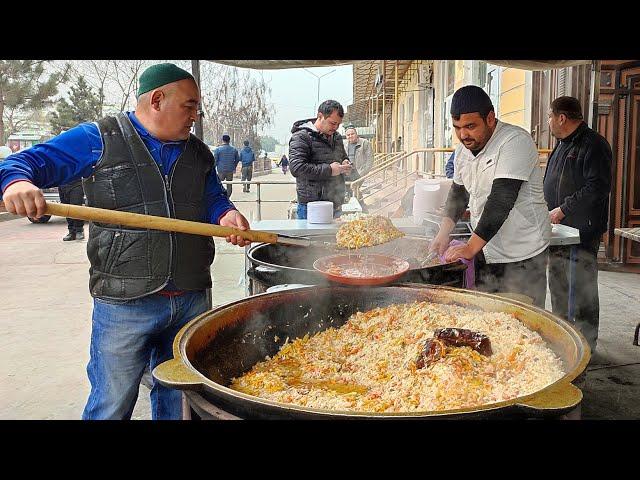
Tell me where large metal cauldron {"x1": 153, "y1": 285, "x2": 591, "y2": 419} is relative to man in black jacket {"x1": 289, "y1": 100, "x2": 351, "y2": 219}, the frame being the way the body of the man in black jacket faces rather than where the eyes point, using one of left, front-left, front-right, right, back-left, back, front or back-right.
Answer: front-right

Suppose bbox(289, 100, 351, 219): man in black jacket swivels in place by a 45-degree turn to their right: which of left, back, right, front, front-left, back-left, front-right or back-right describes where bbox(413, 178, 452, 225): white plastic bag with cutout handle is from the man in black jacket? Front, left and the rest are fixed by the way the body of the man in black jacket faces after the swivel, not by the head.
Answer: front-left

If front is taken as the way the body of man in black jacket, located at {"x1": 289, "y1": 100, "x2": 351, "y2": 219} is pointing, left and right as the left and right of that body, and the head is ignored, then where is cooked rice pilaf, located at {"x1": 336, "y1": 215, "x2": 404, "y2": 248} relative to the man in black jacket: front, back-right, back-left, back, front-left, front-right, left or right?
front-right

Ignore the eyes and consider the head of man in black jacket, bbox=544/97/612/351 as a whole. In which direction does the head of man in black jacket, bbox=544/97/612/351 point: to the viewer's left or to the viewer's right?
to the viewer's left

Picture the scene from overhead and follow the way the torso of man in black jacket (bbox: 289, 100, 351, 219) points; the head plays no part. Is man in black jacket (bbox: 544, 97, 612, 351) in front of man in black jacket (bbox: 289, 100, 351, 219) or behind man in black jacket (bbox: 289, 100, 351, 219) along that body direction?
in front

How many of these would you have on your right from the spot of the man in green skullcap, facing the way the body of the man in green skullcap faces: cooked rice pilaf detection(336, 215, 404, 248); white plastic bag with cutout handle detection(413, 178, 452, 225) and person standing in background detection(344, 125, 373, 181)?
0

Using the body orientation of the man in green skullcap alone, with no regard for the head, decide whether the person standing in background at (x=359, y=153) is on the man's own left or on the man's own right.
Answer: on the man's own left

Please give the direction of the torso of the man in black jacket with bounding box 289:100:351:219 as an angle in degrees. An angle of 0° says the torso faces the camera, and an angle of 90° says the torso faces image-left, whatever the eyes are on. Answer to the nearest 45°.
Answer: approximately 315°

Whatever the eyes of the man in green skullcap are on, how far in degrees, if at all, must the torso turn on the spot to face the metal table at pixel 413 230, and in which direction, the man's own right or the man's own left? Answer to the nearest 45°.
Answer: approximately 90° to the man's own left

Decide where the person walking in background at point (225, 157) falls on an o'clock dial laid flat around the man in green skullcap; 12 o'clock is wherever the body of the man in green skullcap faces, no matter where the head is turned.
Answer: The person walking in background is roughly at 8 o'clock from the man in green skullcap.

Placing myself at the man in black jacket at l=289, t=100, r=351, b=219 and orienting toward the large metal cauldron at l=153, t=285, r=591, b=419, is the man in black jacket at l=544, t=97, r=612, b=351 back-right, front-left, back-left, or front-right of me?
front-left

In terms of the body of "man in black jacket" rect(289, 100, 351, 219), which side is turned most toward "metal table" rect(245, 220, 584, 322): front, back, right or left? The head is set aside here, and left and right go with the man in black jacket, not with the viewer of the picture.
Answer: front

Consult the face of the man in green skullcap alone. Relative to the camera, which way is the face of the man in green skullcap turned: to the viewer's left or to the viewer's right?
to the viewer's right

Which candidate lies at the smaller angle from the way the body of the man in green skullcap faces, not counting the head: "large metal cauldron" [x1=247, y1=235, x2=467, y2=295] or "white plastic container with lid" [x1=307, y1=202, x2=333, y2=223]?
the large metal cauldron
